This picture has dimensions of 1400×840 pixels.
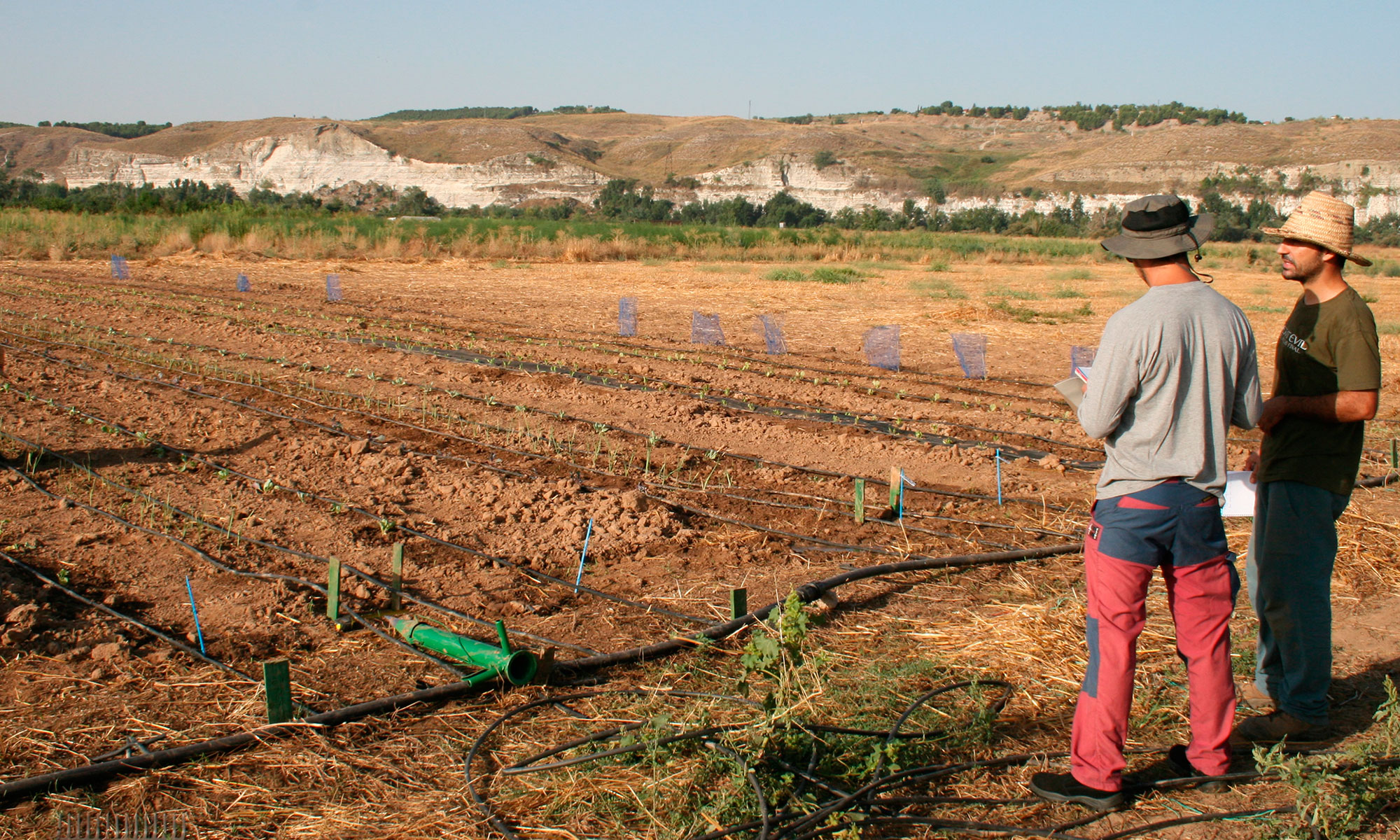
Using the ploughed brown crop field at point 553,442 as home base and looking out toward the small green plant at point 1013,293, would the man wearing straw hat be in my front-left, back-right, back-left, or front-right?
back-right

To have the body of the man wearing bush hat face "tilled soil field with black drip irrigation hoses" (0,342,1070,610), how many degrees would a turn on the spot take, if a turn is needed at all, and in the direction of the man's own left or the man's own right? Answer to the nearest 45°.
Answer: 0° — they already face it

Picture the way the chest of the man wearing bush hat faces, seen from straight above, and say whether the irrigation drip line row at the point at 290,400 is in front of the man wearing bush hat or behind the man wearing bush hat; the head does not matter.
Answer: in front

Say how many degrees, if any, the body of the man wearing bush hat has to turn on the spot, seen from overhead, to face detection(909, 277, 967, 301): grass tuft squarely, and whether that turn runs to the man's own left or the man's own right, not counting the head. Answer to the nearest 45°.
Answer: approximately 45° to the man's own right

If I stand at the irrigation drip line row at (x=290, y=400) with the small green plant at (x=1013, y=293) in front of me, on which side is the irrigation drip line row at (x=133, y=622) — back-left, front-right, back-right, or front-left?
back-right

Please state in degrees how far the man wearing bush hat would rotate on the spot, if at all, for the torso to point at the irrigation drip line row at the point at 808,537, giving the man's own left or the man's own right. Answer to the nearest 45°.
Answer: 0° — they already face it

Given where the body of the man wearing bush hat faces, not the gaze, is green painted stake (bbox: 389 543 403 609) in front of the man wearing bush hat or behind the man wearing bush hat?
in front

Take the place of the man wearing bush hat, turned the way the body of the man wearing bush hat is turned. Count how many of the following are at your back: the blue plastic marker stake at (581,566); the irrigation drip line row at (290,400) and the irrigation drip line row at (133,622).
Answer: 0

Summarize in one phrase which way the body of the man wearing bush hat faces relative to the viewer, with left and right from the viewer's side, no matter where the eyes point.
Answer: facing away from the viewer and to the left of the viewer

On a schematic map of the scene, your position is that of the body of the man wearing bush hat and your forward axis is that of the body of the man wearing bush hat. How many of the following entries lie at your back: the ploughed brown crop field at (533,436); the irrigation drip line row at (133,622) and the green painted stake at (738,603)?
0

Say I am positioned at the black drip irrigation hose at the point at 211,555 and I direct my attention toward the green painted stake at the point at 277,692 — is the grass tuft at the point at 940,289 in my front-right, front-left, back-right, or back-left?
back-left

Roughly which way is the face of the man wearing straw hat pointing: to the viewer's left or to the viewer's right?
to the viewer's left

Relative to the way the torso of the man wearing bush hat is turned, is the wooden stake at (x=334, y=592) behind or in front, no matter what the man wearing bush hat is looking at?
in front

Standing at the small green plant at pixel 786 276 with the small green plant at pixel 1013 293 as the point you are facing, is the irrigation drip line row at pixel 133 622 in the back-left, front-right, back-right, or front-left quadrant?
front-right

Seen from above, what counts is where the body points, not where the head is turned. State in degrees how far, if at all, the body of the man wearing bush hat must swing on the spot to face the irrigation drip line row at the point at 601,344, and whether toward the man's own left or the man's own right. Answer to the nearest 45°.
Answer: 0° — they already face it
